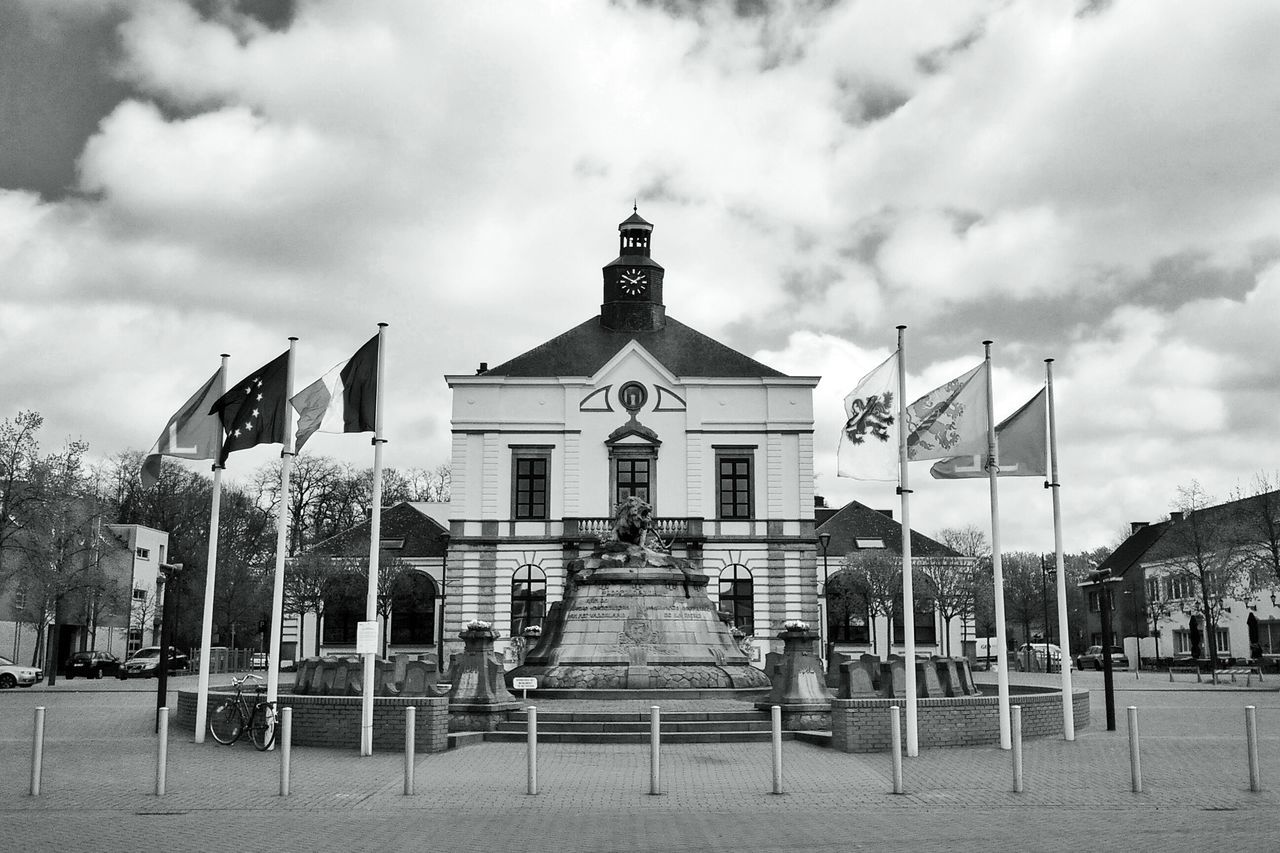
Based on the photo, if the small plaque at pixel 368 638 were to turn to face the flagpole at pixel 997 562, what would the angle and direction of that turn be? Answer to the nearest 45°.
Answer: approximately 90° to its left

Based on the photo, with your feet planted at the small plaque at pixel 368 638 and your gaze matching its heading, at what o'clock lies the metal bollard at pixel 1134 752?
The metal bollard is roughly at 10 o'clock from the small plaque.

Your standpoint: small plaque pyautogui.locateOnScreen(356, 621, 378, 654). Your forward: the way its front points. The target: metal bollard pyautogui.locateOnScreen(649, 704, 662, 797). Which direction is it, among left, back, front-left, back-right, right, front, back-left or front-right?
front-left

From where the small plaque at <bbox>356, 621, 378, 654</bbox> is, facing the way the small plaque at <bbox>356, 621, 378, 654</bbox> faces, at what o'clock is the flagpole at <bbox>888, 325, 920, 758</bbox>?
The flagpole is roughly at 9 o'clock from the small plaque.

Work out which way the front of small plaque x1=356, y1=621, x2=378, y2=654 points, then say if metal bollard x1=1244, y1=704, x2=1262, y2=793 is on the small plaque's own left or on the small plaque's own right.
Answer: on the small plaque's own left

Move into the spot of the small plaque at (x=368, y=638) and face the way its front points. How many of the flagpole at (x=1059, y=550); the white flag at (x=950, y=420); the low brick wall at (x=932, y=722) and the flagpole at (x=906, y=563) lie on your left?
4

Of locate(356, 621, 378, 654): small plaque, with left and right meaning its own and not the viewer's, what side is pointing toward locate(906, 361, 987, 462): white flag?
left

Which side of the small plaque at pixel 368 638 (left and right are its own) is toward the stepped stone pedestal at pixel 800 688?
left

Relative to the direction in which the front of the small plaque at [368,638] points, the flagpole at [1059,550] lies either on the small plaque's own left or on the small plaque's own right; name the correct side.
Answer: on the small plaque's own left

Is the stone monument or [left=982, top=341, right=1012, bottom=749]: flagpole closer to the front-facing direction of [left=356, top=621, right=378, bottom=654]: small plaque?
the flagpole

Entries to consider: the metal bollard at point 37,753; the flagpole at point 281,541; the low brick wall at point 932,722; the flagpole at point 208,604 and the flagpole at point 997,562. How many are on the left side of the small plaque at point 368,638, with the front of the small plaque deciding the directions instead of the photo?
2

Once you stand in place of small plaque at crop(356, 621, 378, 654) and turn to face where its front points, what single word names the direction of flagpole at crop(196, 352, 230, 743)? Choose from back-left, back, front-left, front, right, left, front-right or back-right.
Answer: back-right

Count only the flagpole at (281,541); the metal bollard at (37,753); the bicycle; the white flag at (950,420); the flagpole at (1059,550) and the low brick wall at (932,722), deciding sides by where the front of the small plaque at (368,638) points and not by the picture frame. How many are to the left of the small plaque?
3

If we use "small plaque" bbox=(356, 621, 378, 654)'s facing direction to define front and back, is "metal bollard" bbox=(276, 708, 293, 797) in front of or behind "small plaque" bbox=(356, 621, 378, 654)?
in front

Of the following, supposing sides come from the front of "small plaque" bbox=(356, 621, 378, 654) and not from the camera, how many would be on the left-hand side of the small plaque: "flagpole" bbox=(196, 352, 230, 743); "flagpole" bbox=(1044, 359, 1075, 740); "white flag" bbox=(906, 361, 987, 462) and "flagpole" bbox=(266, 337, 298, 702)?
2

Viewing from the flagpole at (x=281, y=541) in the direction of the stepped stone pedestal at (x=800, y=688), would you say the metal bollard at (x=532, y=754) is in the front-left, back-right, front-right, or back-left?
front-right

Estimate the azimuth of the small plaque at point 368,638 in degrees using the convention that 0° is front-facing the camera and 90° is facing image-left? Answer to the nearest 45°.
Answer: approximately 0°
